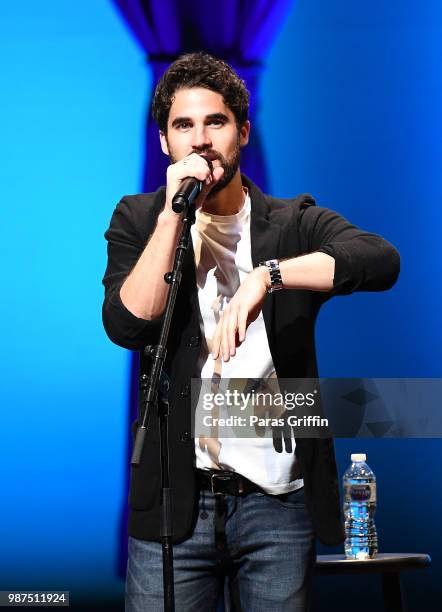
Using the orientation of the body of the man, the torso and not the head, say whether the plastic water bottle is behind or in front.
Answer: behind

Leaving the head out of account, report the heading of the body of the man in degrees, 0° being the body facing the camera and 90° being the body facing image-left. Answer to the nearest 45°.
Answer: approximately 0°
